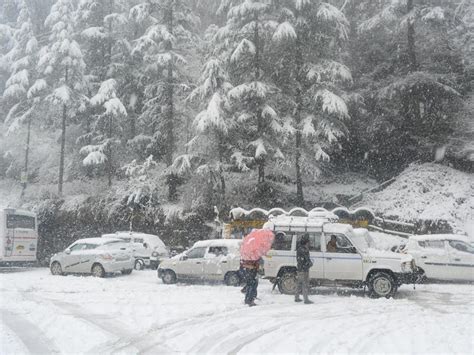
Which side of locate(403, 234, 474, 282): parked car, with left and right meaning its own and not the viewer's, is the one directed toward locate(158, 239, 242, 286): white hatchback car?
back

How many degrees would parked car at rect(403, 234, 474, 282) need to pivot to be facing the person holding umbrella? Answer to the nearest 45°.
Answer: approximately 135° to its right

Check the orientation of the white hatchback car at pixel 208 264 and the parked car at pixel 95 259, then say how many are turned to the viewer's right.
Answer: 0

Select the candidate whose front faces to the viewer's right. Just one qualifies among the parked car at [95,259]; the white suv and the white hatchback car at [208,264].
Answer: the white suv

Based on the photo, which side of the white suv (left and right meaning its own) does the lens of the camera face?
right

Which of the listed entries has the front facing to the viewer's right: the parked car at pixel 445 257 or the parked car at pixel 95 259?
the parked car at pixel 445 257

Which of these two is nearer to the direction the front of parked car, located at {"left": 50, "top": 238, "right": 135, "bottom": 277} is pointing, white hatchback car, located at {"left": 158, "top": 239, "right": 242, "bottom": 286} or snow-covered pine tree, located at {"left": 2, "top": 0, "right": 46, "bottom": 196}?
the snow-covered pine tree

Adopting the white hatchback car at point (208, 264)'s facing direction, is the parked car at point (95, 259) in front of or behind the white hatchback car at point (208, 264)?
in front

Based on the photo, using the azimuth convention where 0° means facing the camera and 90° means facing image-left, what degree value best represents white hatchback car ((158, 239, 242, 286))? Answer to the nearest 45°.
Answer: approximately 90°

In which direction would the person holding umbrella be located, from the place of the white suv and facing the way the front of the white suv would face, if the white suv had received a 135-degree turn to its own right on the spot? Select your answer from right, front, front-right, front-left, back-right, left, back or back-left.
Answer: front
